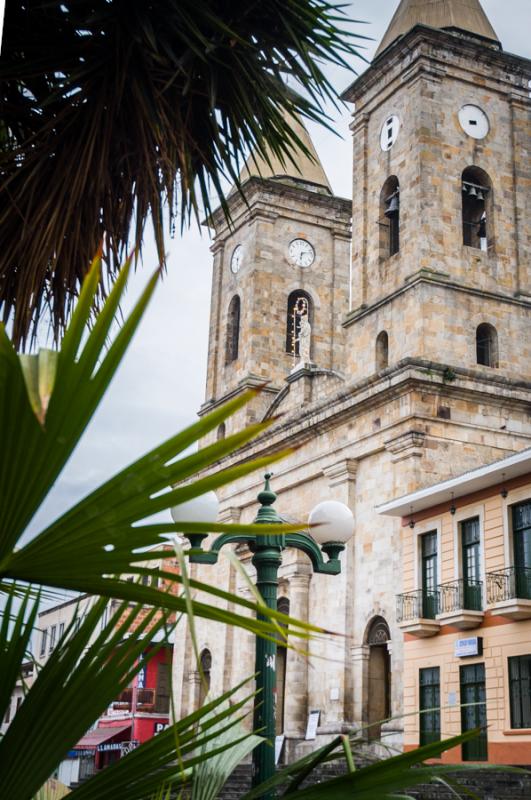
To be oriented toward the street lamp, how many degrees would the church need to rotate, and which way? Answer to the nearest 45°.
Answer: approximately 45° to its left

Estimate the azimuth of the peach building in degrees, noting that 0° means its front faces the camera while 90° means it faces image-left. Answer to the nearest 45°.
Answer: approximately 45°

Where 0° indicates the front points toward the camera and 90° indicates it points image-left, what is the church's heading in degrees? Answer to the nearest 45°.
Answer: approximately 45°
